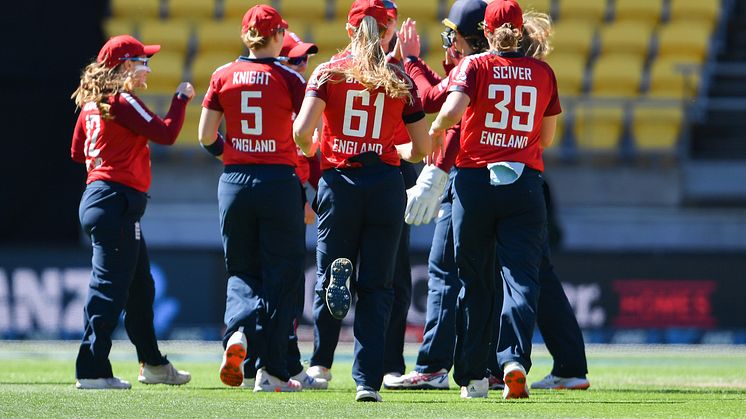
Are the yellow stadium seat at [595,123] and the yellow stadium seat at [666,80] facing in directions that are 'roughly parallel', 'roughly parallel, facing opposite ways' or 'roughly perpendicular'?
roughly parallel

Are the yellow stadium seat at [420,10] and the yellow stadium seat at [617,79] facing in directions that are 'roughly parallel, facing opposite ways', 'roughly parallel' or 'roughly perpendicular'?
roughly parallel

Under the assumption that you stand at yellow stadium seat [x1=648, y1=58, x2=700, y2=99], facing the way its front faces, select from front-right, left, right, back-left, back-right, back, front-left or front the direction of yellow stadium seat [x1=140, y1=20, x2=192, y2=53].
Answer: right

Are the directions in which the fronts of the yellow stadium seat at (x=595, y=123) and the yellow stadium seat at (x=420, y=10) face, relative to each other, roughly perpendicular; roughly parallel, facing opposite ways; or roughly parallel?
roughly parallel

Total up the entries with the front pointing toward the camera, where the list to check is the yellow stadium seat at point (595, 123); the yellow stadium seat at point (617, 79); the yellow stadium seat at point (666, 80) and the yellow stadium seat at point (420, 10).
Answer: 4

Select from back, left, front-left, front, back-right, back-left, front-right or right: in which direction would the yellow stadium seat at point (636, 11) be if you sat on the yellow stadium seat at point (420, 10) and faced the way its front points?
left

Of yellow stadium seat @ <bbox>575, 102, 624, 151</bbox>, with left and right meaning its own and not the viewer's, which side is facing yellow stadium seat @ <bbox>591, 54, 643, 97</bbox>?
back

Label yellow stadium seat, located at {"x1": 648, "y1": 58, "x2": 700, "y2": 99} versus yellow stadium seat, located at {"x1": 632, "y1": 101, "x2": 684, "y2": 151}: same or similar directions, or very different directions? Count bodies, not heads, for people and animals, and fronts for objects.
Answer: same or similar directions

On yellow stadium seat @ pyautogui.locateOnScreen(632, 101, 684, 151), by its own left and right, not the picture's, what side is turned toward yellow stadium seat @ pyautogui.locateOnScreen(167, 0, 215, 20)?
right

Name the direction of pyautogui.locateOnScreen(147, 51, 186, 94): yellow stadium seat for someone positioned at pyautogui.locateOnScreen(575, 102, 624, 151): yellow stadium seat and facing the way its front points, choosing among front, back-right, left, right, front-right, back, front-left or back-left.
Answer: right

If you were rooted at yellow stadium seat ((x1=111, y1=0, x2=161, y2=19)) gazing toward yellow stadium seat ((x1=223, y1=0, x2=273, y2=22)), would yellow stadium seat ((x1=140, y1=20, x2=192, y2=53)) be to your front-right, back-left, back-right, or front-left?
front-right

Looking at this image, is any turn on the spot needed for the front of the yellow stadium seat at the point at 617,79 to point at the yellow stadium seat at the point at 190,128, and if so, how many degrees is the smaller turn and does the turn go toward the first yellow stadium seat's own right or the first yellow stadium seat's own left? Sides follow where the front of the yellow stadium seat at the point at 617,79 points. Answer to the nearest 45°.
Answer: approximately 90° to the first yellow stadium seat's own right

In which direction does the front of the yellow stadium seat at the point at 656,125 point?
toward the camera

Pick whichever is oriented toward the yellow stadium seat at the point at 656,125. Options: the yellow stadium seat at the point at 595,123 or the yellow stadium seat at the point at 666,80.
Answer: the yellow stadium seat at the point at 666,80
